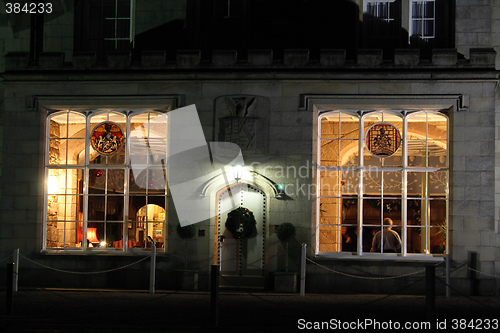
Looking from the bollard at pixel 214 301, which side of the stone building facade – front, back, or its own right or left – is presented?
front

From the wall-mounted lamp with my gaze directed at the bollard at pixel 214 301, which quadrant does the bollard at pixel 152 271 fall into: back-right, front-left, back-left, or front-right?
front-right

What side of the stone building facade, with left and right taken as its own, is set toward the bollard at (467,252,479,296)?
left

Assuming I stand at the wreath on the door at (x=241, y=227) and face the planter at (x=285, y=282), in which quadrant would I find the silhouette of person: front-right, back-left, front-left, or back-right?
front-left

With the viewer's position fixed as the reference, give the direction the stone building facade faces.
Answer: facing the viewer
